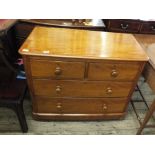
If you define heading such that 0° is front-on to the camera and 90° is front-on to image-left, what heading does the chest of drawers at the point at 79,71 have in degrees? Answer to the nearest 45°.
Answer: approximately 0°

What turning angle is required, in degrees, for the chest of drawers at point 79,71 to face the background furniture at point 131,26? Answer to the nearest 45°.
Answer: approximately 135° to its left
